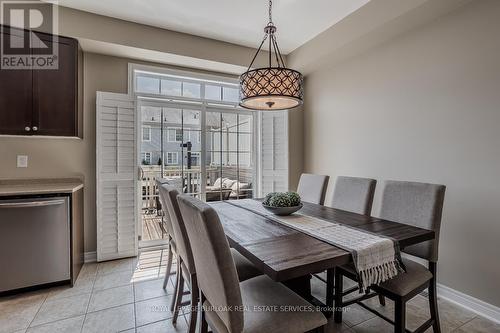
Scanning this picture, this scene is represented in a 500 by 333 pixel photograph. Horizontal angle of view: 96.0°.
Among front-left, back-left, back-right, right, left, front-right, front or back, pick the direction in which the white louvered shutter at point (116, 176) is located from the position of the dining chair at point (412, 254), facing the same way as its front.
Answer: front-right

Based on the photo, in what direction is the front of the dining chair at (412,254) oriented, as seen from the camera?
facing the viewer and to the left of the viewer

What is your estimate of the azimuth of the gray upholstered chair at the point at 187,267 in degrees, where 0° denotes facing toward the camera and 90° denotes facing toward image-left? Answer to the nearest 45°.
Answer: approximately 225°

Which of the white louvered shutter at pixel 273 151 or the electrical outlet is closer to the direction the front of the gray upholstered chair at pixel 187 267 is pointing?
the white louvered shutter

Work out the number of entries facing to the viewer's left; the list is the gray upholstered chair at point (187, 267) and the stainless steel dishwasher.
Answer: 0

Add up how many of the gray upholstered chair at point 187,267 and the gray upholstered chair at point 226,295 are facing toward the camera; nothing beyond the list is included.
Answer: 0

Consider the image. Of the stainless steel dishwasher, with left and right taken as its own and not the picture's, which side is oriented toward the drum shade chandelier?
left

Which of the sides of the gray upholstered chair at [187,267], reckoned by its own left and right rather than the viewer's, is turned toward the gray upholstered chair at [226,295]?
right

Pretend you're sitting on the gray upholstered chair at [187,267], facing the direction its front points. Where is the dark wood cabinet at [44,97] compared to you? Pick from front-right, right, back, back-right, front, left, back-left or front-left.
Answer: left

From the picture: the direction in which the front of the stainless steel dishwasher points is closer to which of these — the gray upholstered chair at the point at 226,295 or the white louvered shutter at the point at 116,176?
the gray upholstered chair

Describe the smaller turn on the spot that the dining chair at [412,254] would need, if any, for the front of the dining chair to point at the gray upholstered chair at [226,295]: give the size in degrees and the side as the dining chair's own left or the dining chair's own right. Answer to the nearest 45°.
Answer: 0° — it already faces it

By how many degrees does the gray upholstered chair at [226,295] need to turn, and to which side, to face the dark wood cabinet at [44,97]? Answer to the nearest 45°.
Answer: approximately 90° to its left

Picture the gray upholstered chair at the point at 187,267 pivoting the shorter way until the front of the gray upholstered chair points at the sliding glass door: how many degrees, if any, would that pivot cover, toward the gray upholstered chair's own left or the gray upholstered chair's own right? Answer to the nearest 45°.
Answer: approximately 45° to the gray upholstered chair's own left

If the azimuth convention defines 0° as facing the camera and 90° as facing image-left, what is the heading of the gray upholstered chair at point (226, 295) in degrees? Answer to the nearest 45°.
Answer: approximately 225°

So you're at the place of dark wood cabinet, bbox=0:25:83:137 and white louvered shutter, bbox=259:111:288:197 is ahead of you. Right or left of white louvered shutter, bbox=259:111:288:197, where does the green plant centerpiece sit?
right

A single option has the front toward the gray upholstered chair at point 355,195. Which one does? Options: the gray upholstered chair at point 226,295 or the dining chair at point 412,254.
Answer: the gray upholstered chair at point 226,295
